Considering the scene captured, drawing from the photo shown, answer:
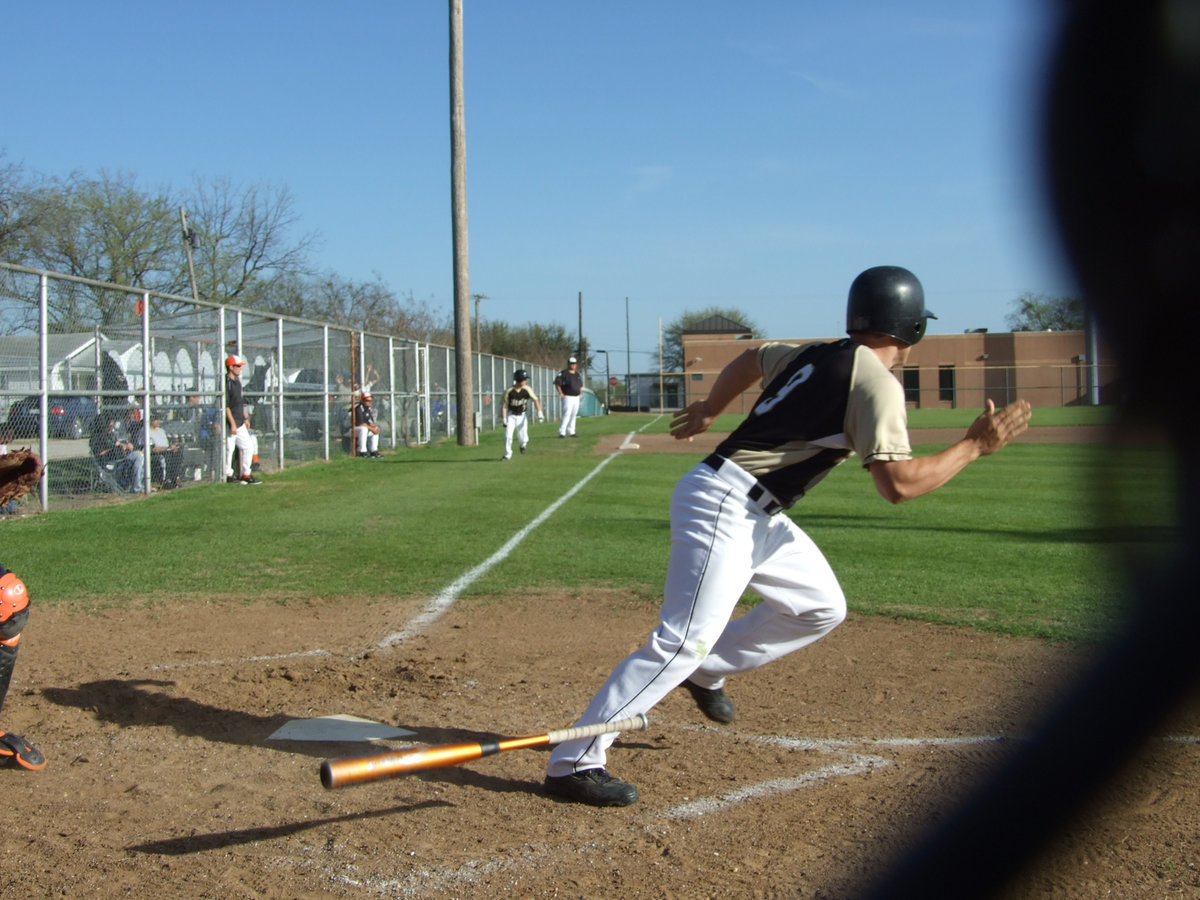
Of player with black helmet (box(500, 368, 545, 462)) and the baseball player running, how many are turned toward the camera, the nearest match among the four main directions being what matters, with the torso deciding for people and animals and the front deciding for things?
1

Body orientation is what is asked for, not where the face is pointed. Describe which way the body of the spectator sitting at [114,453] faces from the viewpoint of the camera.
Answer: to the viewer's right

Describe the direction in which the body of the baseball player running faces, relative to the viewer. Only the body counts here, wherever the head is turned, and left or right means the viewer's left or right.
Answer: facing away from the viewer and to the right of the viewer

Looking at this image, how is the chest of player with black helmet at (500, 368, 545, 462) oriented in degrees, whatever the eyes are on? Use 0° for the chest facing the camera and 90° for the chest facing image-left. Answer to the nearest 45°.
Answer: approximately 0°

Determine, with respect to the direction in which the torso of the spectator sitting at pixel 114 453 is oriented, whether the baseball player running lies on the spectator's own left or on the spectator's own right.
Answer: on the spectator's own right

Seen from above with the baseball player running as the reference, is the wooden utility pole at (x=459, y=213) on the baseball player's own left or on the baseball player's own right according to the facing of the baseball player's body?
on the baseball player's own left

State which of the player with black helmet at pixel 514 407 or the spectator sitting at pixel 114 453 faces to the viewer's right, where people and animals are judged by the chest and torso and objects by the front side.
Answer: the spectator sitting

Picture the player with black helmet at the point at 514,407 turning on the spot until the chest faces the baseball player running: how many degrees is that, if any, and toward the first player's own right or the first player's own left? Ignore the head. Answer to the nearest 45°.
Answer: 0° — they already face them

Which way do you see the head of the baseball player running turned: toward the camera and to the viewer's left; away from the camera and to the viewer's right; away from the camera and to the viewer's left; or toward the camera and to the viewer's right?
away from the camera and to the viewer's right

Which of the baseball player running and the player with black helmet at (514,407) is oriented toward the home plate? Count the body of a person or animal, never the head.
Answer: the player with black helmet
